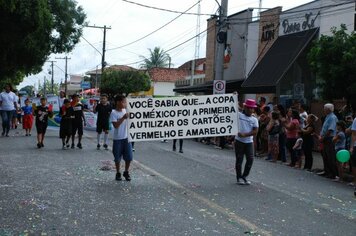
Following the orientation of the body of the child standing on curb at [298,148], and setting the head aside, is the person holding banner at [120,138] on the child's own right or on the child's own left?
on the child's own left

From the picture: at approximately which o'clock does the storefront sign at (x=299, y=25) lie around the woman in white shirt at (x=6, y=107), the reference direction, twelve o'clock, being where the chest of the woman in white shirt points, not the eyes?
The storefront sign is roughly at 9 o'clock from the woman in white shirt.

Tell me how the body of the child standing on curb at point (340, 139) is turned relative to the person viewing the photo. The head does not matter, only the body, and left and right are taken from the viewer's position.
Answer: facing to the left of the viewer

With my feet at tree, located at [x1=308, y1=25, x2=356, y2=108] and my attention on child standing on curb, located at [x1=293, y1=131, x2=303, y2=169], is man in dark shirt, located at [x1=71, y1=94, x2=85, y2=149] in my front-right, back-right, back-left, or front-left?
front-right

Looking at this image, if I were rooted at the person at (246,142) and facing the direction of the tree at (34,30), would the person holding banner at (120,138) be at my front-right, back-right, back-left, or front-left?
front-left

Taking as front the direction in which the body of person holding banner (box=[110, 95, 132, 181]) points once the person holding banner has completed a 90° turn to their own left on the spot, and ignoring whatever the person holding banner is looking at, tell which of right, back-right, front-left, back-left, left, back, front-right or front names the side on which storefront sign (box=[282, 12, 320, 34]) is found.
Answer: front

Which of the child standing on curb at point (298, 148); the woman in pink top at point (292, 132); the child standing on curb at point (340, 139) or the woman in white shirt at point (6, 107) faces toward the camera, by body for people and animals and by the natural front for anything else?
the woman in white shirt

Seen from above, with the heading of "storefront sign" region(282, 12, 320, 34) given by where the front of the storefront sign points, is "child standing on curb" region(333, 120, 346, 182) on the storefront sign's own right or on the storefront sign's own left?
on the storefront sign's own left

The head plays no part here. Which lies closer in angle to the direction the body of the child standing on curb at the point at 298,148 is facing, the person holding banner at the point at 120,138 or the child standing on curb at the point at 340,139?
the person holding banner

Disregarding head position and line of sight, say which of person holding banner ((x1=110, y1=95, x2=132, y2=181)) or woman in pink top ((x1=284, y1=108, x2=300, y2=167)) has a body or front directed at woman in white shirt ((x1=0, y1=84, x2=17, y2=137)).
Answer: the woman in pink top

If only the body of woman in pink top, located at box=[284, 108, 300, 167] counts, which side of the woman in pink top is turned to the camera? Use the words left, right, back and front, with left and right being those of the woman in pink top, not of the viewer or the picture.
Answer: left

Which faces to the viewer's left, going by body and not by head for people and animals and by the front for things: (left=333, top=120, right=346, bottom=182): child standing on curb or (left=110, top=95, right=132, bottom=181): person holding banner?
the child standing on curb

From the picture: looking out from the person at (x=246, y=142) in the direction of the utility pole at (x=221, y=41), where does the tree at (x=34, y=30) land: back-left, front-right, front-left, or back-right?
front-left

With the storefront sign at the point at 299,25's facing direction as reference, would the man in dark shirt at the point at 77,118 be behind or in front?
in front

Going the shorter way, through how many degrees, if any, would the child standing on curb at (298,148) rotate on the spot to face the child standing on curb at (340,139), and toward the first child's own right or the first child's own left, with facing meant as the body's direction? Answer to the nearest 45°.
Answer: approximately 135° to the first child's own left

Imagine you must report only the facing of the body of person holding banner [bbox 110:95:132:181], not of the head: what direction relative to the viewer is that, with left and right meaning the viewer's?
facing the viewer and to the right of the viewer
